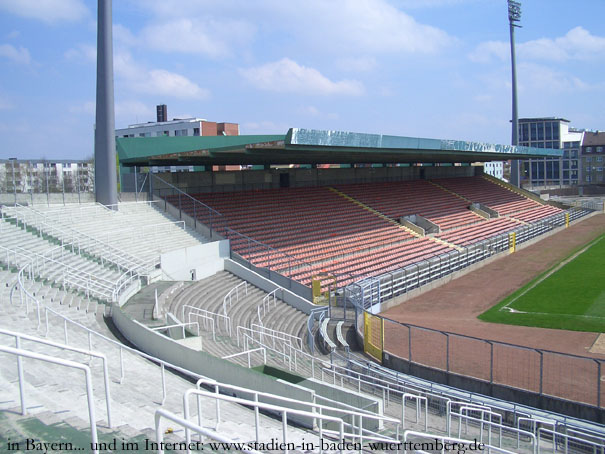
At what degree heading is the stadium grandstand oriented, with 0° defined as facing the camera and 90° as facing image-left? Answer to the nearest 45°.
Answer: approximately 315°
